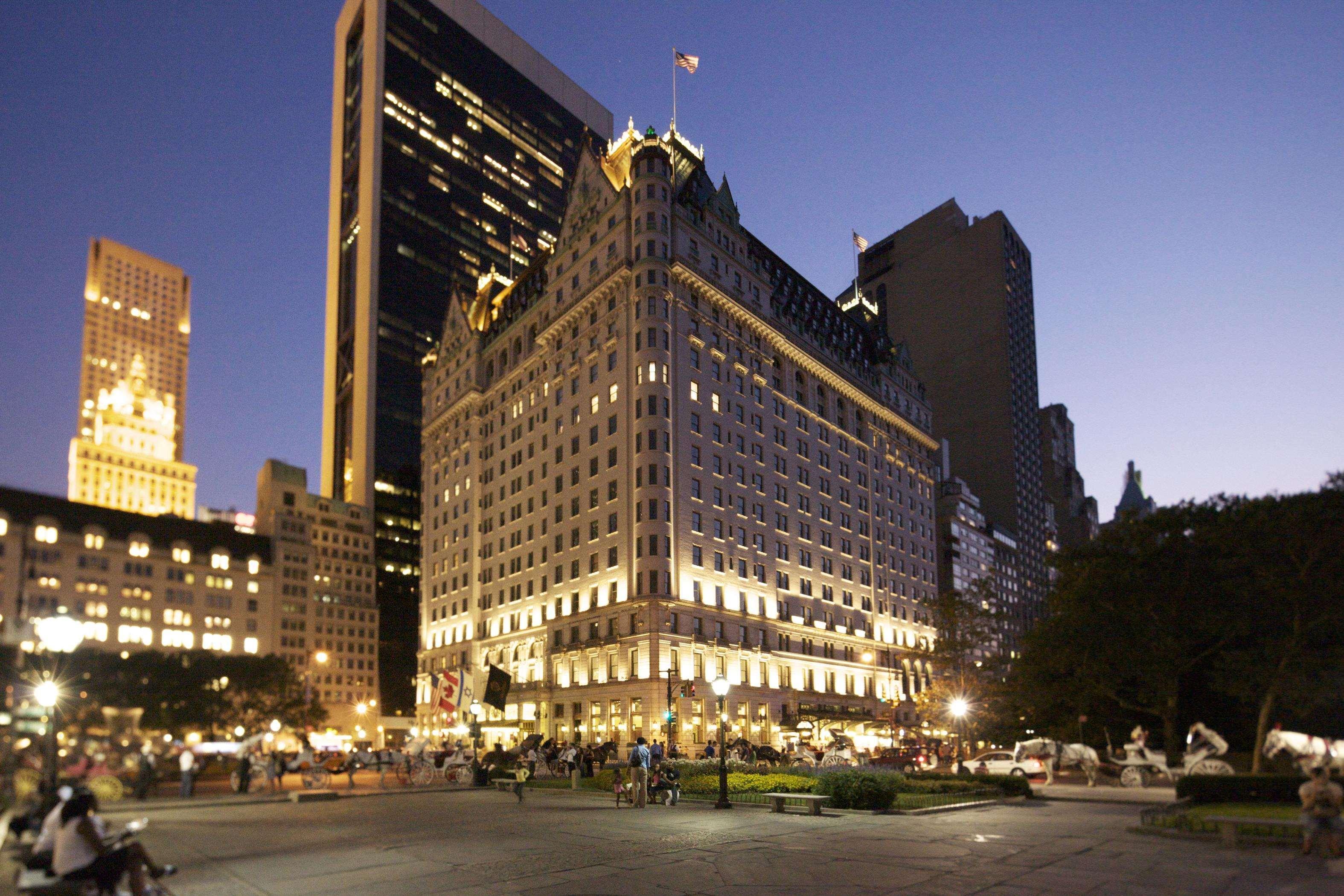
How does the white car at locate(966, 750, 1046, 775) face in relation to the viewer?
to the viewer's left

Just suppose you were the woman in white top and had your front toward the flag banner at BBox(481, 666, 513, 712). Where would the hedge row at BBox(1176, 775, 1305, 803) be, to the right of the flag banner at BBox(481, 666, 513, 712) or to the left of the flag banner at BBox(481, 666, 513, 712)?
right

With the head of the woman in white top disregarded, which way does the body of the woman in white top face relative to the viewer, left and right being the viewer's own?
facing to the right of the viewer

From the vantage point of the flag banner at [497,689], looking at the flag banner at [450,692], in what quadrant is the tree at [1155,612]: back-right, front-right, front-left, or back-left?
back-left

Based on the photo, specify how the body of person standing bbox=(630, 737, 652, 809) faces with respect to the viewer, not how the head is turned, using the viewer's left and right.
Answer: facing away from the viewer

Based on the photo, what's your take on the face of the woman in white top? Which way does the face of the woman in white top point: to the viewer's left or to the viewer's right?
to the viewer's right
